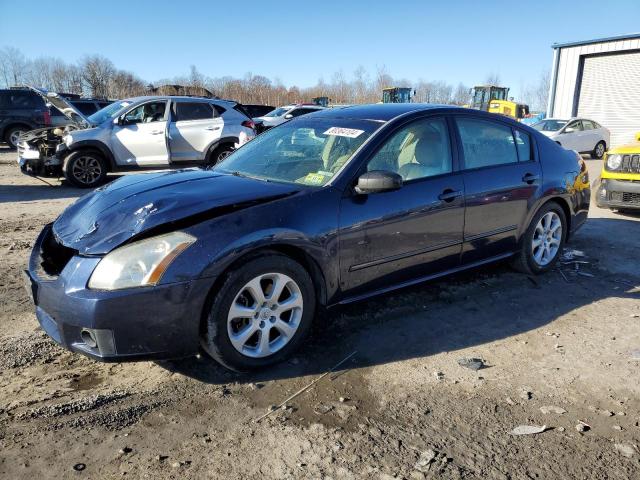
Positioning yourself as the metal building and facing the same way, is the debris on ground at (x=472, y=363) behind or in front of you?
in front

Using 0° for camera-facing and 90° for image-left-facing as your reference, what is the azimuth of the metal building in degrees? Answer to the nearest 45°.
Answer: approximately 45°

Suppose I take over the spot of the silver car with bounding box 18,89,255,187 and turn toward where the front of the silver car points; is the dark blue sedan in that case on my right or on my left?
on my left

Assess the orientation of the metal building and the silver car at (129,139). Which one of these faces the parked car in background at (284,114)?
the metal building

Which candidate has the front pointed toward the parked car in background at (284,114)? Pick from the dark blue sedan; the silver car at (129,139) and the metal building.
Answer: the metal building

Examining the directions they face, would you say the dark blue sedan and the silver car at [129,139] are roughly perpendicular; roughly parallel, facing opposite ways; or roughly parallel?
roughly parallel

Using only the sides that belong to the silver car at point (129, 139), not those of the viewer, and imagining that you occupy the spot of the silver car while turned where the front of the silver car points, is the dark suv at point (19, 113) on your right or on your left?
on your right

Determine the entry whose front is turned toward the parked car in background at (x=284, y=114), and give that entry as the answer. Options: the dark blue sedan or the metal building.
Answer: the metal building

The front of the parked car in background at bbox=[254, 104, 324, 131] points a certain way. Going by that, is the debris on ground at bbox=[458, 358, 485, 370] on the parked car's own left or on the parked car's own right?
on the parked car's own left

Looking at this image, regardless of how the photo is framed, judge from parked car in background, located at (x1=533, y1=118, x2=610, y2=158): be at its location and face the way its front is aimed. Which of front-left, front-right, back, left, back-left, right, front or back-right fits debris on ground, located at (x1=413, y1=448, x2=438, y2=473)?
front-left

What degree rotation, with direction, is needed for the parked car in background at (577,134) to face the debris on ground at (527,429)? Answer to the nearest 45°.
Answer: approximately 45° to its left

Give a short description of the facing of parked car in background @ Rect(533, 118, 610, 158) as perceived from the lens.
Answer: facing the viewer and to the left of the viewer

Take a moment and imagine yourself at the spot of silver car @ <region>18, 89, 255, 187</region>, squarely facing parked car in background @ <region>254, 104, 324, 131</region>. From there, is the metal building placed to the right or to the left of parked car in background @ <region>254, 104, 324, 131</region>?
right

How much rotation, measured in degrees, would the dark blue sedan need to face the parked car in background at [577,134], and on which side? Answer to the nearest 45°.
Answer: approximately 180°

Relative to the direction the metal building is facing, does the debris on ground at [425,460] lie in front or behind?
in front

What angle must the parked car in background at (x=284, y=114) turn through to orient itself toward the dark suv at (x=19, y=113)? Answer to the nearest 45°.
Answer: approximately 45° to its right
